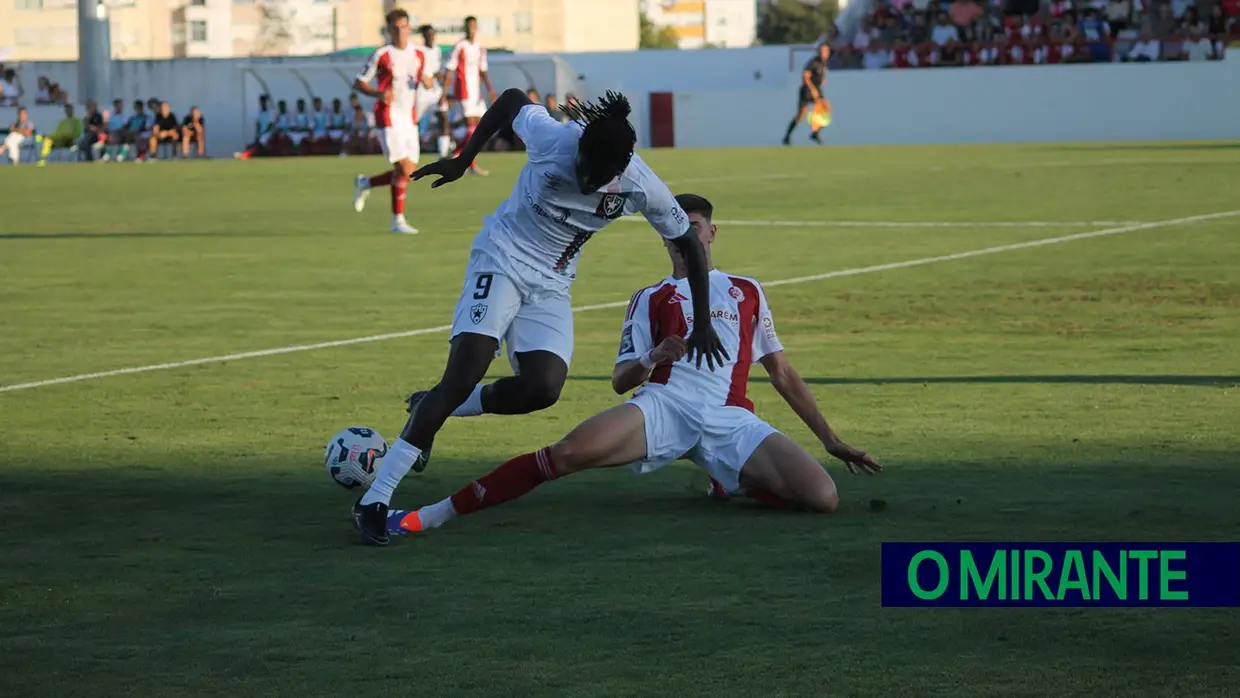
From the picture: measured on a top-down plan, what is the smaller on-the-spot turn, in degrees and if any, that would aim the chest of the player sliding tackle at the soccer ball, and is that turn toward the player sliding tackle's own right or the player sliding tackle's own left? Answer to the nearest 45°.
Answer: approximately 90° to the player sliding tackle's own right

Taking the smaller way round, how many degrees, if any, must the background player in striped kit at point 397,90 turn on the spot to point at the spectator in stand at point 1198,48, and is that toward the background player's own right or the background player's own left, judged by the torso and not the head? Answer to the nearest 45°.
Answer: approximately 90° to the background player's own left

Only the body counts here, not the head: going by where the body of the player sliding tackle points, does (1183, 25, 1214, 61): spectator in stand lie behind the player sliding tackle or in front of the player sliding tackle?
behind

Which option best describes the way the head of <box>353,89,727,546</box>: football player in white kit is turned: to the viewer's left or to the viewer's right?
to the viewer's left

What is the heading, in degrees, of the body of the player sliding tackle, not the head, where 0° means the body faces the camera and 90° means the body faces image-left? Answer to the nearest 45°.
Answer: approximately 0°

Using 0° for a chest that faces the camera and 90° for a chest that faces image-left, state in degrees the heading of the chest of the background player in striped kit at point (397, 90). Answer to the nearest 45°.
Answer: approximately 315°

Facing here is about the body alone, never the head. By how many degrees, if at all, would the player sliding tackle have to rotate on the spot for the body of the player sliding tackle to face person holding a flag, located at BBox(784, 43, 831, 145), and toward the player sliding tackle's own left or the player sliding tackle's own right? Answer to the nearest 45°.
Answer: approximately 180°

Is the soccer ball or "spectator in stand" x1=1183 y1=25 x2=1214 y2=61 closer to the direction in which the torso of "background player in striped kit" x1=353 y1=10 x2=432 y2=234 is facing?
the soccer ball
